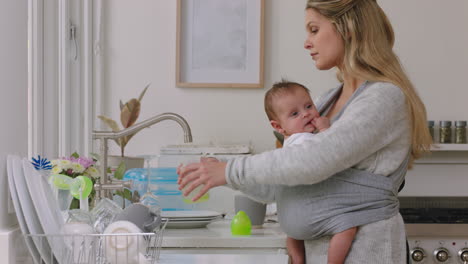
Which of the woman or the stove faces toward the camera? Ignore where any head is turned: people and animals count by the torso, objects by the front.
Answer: the stove

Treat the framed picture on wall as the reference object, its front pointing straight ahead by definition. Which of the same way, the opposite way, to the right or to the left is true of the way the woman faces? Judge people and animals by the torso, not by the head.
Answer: to the right

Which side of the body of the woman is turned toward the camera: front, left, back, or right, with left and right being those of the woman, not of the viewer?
left

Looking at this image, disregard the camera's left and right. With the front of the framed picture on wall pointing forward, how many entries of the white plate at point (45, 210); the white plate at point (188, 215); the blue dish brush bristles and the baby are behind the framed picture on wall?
0

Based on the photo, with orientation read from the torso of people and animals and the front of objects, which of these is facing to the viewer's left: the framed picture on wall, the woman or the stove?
the woman

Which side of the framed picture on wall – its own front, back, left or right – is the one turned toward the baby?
front

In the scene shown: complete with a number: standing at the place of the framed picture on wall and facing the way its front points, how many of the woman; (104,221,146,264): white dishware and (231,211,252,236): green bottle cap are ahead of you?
3

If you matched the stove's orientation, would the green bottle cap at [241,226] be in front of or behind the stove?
in front

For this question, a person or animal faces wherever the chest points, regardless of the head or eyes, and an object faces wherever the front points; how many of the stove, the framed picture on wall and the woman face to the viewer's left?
1

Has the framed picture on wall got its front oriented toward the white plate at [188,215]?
yes

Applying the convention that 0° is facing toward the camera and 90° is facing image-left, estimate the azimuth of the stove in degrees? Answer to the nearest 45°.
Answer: approximately 0°

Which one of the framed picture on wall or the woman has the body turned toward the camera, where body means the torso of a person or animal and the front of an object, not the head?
the framed picture on wall

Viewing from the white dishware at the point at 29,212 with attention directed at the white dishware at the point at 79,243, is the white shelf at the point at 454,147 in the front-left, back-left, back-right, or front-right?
front-left

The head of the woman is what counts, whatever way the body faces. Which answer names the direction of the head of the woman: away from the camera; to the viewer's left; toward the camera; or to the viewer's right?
to the viewer's left

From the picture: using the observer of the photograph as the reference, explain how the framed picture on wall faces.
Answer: facing the viewer

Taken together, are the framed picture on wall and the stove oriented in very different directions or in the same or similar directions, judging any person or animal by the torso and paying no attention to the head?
same or similar directions
